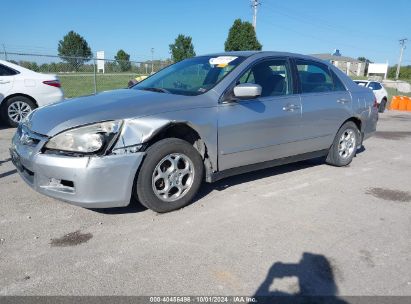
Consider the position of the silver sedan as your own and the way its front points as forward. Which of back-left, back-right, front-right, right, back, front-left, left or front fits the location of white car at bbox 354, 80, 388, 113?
back

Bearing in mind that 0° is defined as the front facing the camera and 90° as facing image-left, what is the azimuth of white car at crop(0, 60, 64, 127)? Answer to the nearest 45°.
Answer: approximately 90°

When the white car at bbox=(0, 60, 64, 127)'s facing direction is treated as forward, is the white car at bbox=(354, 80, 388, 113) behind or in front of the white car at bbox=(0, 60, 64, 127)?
behind

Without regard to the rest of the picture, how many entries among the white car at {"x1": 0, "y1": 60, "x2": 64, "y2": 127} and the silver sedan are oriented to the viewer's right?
0

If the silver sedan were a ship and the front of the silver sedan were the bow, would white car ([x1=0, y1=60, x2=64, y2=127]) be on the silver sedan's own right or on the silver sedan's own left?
on the silver sedan's own right

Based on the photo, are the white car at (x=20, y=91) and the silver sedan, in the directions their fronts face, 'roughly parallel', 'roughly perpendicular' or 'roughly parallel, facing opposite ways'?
roughly parallel

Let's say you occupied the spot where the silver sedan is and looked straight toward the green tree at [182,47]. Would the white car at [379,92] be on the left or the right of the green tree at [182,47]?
right

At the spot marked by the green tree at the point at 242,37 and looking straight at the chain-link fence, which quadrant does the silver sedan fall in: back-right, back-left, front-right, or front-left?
front-left

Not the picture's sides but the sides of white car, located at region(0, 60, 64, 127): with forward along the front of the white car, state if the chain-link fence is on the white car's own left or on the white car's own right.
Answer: on the white car's own right

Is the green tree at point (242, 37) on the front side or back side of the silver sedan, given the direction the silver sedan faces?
on the back side
